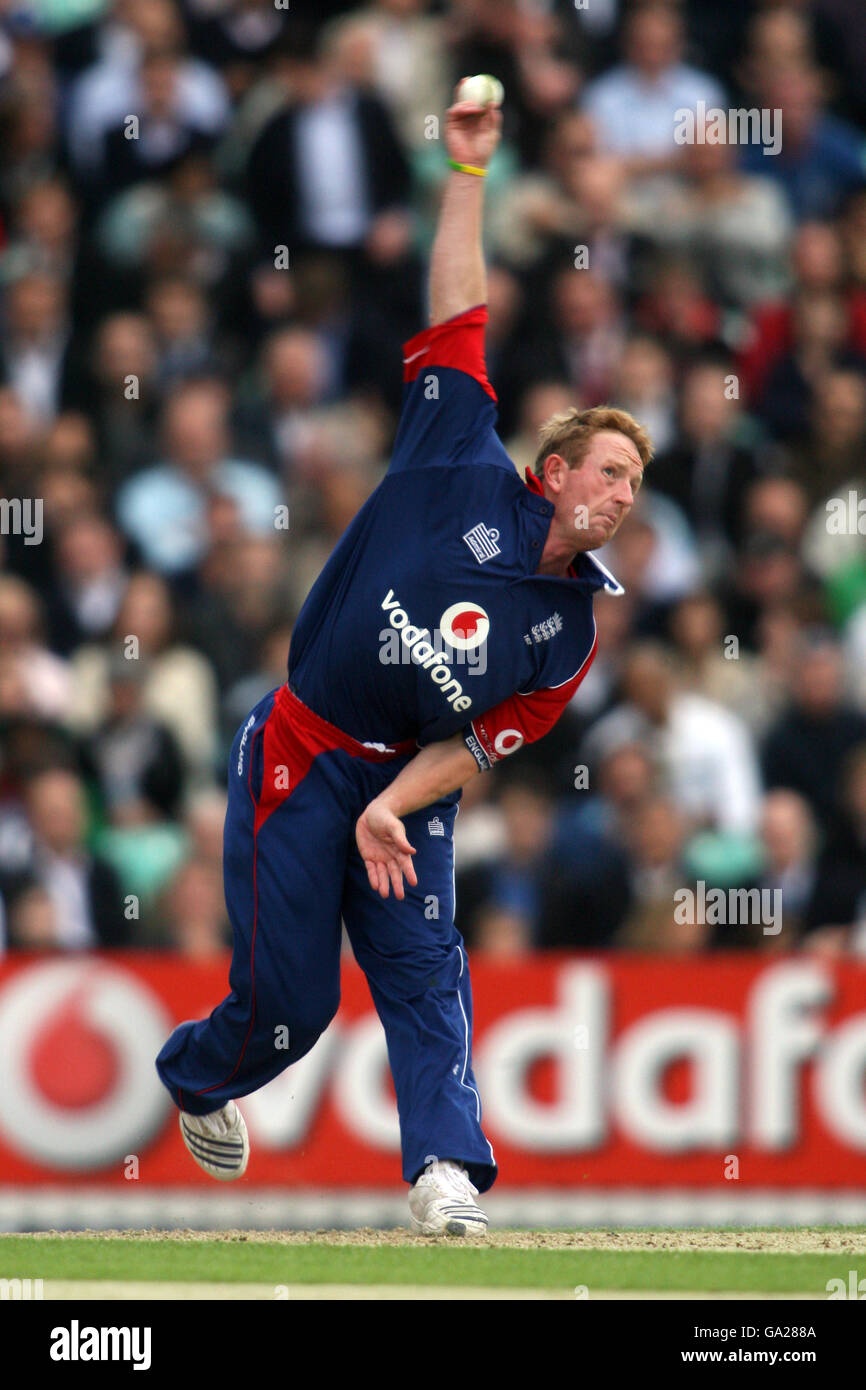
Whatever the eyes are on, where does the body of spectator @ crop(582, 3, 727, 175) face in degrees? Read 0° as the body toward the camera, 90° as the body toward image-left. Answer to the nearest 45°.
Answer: approximately 0°

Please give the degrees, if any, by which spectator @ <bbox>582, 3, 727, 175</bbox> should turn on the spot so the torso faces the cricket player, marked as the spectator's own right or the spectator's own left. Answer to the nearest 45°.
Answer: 0° — they already face them

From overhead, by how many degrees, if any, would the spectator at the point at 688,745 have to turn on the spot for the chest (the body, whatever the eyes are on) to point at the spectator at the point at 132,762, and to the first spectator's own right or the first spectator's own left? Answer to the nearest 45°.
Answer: approximately 45° to the first spectator's own right

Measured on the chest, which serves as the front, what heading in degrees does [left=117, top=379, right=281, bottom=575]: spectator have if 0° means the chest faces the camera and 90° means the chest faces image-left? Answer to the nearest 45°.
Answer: approximately 0°
